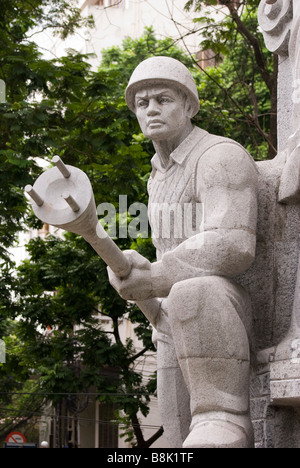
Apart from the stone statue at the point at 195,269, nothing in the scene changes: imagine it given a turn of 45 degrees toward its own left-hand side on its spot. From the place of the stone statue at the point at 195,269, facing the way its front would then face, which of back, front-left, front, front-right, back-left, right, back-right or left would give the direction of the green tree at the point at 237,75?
back

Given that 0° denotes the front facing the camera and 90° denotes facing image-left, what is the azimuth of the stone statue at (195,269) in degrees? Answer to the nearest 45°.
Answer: approximately 45°

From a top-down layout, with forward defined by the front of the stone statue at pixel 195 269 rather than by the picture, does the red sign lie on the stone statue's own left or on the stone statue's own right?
on the stone statue's own right

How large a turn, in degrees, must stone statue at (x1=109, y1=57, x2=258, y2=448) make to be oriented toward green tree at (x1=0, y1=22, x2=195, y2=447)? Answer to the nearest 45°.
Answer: approximately 135° to its right
